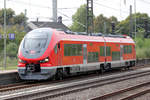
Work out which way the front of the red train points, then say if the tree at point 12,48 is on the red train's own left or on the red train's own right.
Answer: on the red train's own right

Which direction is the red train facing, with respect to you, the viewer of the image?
facing the viewer and to the left of the viewer
